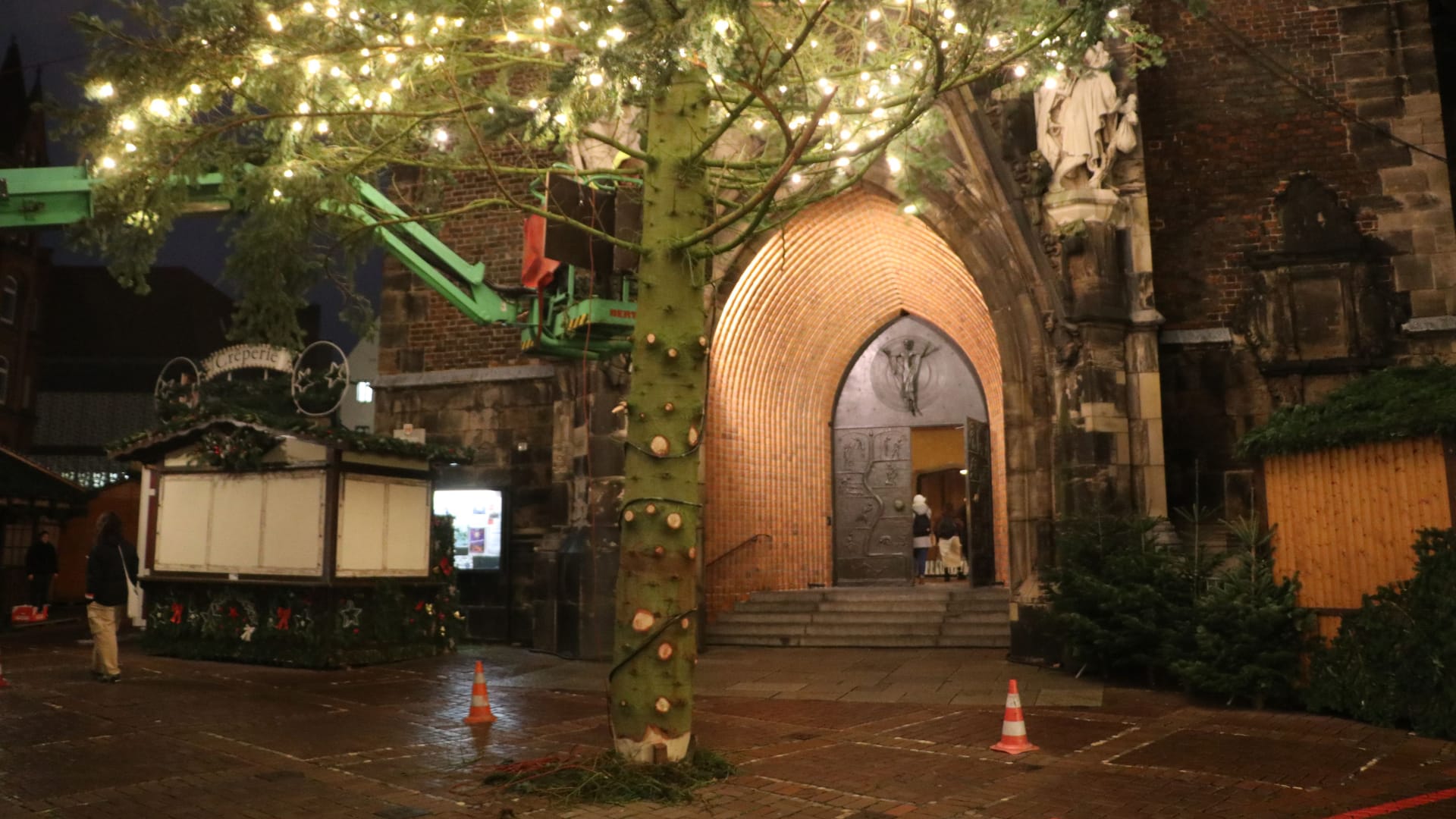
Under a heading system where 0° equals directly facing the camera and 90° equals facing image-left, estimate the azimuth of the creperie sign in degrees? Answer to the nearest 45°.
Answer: approximately 0°

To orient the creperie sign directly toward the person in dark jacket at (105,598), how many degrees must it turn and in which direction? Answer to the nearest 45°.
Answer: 0° — it already faces them

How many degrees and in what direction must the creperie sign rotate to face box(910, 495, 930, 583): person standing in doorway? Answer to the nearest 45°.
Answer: approximately 90° to its left

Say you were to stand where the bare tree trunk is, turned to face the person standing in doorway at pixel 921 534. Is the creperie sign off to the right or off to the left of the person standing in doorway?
left

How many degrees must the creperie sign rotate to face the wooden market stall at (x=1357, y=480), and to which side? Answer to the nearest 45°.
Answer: approximately 45° to its left

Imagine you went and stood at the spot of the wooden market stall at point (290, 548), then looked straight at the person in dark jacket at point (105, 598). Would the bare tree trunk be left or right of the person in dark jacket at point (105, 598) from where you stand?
left

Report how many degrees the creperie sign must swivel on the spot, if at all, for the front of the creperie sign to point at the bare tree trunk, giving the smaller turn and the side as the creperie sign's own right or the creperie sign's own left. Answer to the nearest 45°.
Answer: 0° — it already faces it

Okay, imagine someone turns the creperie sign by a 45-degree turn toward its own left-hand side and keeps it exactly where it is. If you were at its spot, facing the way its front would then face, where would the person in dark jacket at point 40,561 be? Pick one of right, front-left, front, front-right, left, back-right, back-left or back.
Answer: back

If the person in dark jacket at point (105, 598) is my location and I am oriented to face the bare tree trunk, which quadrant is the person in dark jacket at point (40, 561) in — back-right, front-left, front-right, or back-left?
back-left

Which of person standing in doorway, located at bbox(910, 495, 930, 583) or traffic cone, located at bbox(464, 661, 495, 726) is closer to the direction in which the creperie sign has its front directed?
the traffic cone
